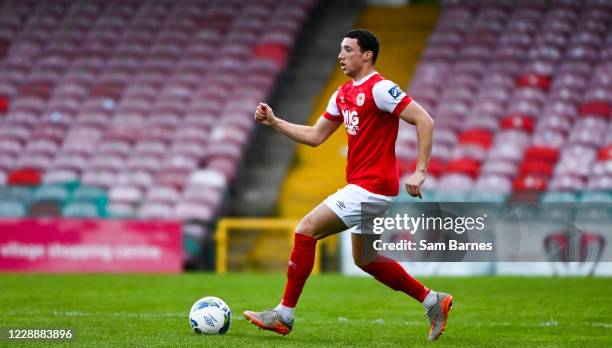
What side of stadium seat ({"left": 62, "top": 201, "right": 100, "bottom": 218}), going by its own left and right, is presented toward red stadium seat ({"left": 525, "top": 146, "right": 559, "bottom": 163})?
left

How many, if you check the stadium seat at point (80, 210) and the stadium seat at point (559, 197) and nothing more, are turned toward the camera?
2

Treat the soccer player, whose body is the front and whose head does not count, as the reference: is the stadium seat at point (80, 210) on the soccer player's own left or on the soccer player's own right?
on the soccer player's own right

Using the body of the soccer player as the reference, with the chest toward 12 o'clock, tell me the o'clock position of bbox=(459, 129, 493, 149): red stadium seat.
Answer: The red stadium seat is roughly at 5 o'clock from the soccer player.

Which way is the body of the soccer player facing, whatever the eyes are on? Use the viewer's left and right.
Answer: facing the viewer and to the left of the viewer

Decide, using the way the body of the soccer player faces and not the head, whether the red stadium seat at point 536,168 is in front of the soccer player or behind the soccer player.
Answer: behind

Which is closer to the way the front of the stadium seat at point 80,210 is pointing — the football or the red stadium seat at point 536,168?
the football

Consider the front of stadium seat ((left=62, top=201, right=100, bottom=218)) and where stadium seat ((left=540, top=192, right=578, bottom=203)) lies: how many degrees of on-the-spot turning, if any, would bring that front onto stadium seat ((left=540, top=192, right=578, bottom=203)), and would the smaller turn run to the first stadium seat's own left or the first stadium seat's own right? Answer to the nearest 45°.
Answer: approximately 45° to the first stadium seat's own left

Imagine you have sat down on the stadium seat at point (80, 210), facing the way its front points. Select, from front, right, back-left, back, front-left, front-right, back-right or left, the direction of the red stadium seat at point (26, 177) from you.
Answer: back-right

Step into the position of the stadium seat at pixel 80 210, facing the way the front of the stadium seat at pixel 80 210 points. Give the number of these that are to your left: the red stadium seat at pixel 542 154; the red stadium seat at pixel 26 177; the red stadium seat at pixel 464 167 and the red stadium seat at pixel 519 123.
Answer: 3

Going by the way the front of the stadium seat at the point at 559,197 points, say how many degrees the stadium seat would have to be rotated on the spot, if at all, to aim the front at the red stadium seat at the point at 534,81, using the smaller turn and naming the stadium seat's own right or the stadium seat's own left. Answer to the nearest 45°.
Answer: approximately 180°
